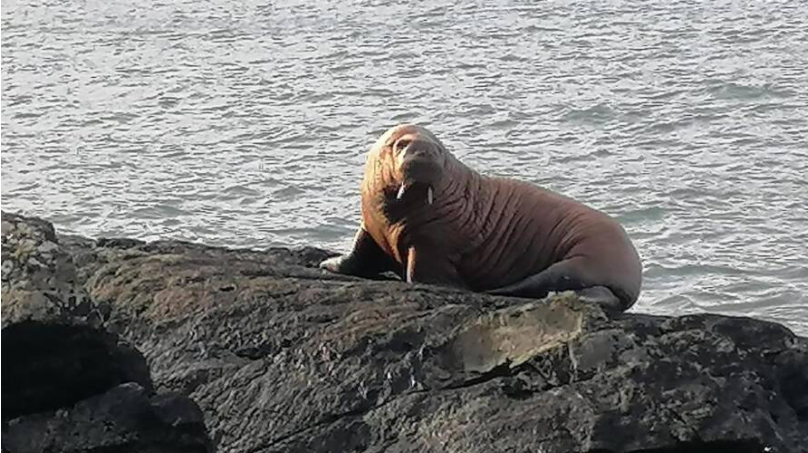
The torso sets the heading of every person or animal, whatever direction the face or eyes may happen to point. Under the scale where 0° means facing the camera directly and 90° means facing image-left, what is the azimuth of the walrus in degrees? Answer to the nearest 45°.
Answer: approximately 45°

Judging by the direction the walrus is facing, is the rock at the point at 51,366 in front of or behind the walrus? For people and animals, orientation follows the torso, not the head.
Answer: in front
